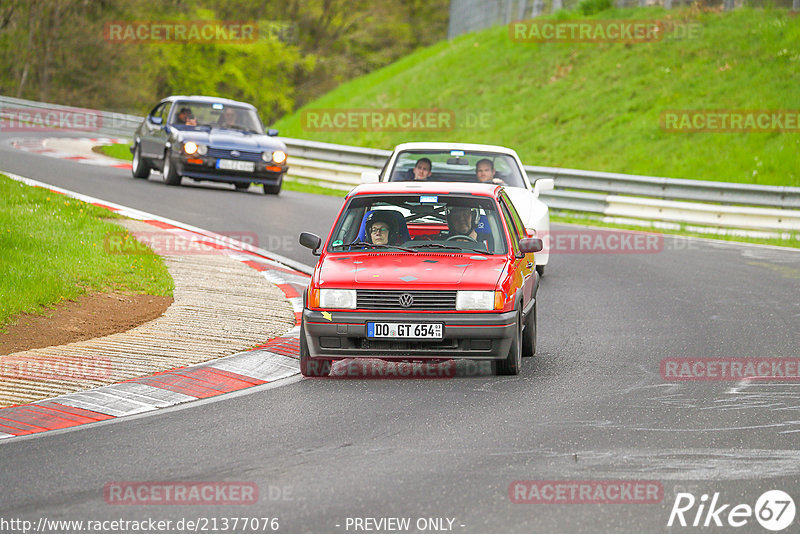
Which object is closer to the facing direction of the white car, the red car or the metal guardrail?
the red car

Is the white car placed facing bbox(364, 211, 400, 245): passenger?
yes

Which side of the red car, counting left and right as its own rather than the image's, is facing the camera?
front

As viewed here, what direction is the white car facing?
toward the camera

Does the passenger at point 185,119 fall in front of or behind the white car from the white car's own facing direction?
behind

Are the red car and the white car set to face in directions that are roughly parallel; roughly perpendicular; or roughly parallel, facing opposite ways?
roughly parallel

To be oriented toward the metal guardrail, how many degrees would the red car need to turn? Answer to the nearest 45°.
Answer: approximately 180°

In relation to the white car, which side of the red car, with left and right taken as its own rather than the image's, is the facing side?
back

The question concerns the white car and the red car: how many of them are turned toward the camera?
2

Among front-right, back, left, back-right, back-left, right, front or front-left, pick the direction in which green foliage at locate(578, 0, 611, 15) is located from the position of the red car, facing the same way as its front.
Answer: back

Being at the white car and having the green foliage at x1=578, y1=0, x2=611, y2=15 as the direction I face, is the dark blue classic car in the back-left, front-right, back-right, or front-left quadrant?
front-left

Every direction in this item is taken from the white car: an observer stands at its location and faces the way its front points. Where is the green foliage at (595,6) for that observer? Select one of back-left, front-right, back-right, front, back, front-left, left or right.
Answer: back

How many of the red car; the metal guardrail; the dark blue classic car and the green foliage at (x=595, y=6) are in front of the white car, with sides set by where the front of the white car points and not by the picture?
1

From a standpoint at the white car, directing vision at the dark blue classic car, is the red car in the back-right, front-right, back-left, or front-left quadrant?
back-left
